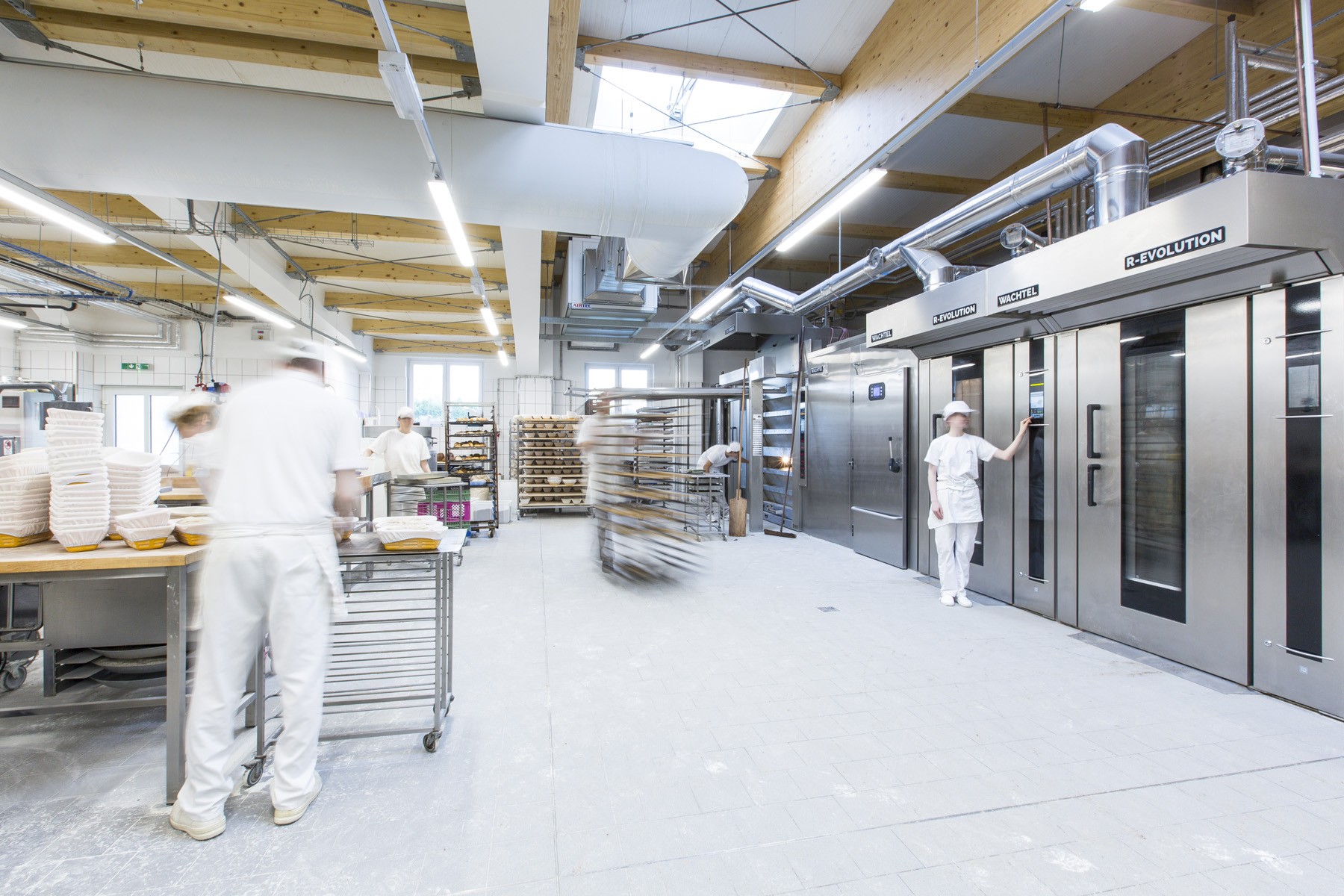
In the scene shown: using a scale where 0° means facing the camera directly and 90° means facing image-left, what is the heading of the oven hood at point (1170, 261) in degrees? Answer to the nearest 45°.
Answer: approximately 45°

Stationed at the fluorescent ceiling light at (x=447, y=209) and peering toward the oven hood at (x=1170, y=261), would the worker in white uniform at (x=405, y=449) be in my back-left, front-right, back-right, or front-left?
back-left

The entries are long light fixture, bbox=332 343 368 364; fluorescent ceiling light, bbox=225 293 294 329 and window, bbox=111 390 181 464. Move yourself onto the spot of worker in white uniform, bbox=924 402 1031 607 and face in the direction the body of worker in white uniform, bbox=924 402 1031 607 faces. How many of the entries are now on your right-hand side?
3

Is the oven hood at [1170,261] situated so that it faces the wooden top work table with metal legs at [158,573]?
yes

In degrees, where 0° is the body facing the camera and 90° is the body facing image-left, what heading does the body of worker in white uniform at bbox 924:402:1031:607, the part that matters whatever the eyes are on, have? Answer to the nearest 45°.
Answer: approximately 0°

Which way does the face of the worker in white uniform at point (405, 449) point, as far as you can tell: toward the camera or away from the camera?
toward the camera

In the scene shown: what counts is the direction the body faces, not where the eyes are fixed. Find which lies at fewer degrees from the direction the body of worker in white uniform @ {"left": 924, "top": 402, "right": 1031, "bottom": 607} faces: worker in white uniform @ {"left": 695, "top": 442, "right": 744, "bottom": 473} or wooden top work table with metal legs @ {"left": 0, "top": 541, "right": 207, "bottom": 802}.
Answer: the wooden top work table with metal legs

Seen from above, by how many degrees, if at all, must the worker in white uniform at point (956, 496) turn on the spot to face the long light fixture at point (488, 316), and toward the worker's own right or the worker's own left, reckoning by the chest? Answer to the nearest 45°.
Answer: approximately 90° to the worker's own right

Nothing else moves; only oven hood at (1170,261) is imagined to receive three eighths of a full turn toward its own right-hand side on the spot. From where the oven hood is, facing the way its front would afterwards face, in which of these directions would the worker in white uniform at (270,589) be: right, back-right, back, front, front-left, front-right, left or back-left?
back-left

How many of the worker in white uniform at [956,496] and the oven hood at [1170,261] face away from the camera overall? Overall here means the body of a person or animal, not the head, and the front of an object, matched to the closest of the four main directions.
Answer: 0

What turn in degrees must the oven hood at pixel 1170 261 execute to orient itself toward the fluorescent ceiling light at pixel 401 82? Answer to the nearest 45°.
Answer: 0° — it already faces it

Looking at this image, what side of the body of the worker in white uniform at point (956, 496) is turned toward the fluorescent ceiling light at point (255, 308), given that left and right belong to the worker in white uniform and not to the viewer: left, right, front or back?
right
